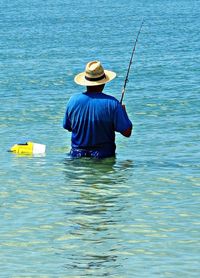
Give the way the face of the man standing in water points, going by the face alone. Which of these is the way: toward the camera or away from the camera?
away from the camera

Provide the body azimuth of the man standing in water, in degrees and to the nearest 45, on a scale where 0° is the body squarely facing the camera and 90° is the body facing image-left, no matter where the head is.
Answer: approximately 180°

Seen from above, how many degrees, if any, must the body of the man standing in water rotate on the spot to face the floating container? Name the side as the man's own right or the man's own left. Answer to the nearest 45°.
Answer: approximately 45° to the man's own left
